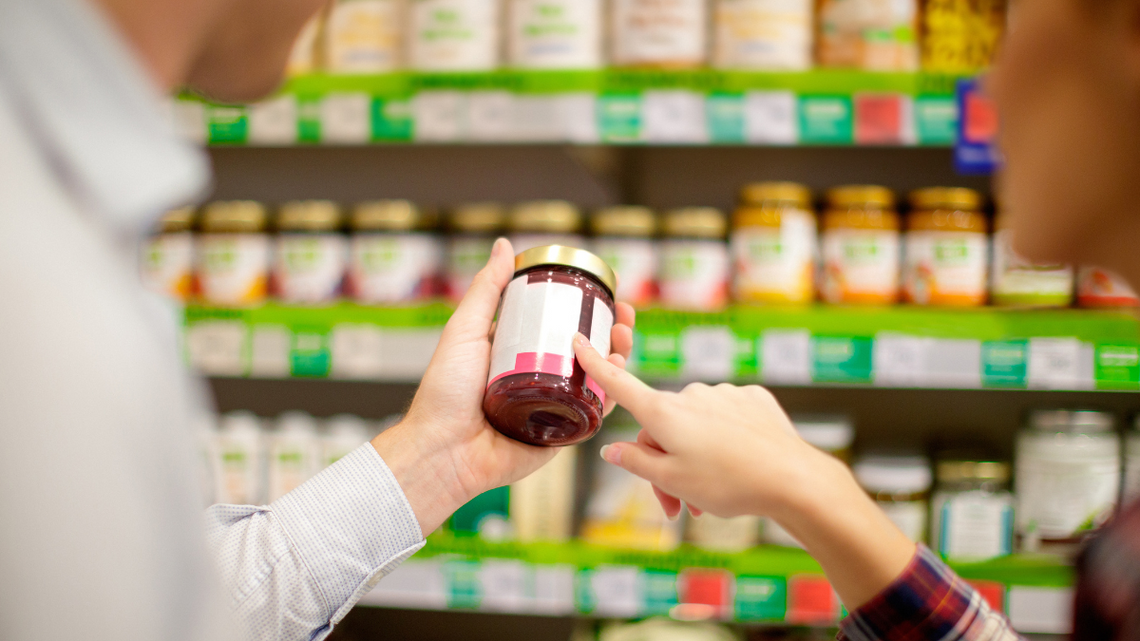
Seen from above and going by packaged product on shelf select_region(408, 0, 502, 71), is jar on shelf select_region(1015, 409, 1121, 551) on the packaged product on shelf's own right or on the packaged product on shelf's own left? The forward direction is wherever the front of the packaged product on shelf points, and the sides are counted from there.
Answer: on the packaged product on shelf's own left

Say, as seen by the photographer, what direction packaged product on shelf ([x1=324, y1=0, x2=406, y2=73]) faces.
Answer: facing the viewer

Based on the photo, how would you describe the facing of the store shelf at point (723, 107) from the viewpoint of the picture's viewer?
facing the viewer

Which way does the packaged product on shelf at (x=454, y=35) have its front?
toward the camera

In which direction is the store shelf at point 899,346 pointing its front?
toward the camera
